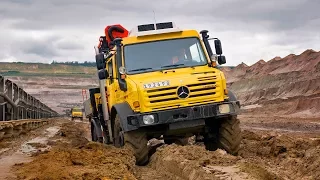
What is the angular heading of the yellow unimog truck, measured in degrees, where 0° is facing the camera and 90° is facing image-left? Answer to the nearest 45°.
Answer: approximately 315°
